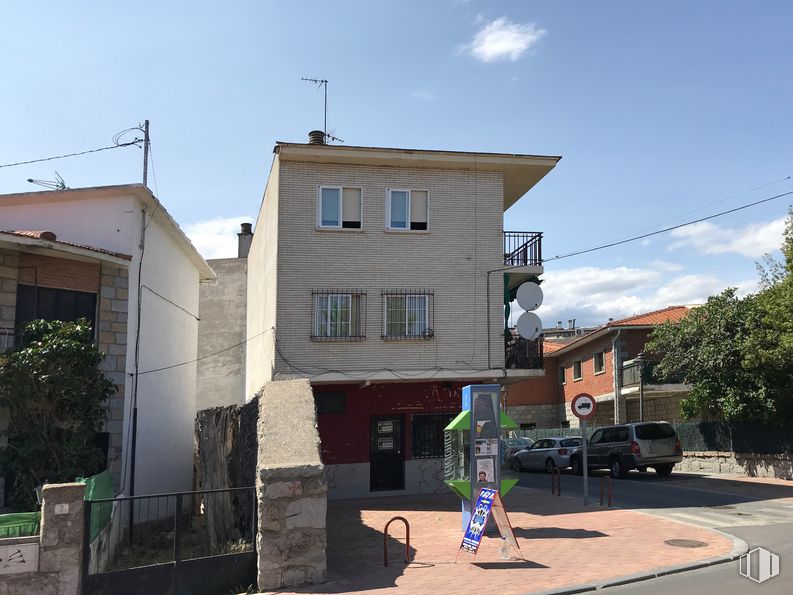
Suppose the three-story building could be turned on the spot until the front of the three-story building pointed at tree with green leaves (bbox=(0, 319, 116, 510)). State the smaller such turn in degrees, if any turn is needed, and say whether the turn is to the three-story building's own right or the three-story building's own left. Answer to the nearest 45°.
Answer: approximately 45° to the three-story building's own right

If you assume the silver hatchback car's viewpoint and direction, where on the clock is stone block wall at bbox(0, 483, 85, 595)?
The stone block wall is roughly at 8 o'clock from the silver hatchback car.

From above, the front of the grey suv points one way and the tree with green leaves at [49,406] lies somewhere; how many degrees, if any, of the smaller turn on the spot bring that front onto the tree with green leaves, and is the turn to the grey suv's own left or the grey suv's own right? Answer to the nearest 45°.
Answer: approximately 90° to the grey suv's own left

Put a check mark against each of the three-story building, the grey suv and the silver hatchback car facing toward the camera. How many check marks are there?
1

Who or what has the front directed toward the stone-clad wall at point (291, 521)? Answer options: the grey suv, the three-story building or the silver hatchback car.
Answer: the three-story building

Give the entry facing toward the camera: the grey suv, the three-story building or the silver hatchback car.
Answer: the three-story building

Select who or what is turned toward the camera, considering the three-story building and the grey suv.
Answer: the three-story building

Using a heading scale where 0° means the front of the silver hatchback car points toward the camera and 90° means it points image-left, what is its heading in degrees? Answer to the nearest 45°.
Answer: approximately 135°

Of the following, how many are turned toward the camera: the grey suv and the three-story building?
1

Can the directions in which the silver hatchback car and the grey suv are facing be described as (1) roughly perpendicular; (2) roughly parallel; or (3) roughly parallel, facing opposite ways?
roughly parallel

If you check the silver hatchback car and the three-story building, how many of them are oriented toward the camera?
1

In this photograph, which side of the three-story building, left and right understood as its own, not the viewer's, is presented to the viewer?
front
